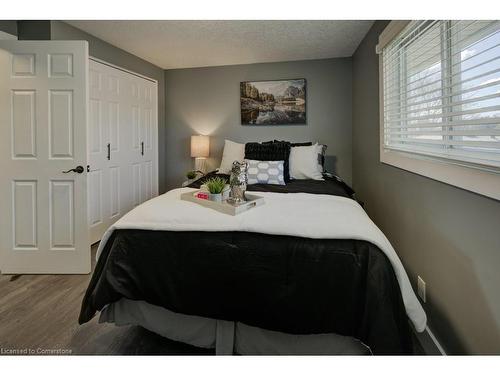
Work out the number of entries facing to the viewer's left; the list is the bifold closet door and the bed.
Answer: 0

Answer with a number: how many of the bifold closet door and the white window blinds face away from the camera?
0

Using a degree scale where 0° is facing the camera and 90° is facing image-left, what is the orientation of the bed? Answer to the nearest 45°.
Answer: approximately 0°

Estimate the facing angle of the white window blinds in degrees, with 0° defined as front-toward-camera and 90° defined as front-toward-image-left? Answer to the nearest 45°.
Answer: approximately 45°

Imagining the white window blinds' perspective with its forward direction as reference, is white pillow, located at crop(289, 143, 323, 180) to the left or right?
on its right
